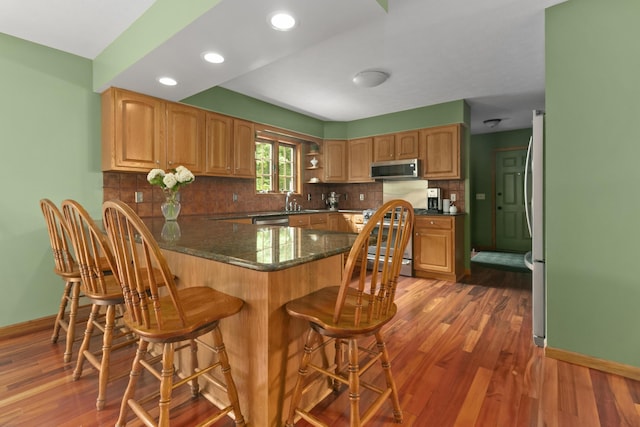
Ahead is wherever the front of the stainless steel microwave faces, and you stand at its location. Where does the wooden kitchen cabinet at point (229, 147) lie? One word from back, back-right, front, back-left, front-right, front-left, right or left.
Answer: front

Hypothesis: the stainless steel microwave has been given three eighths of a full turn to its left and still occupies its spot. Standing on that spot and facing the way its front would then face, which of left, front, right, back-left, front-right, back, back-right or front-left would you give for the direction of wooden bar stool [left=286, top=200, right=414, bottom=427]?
right

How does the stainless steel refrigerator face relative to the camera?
to the viewer's left

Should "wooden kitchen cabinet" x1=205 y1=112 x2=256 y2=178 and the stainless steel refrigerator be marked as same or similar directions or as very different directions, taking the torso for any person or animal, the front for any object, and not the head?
very different directions

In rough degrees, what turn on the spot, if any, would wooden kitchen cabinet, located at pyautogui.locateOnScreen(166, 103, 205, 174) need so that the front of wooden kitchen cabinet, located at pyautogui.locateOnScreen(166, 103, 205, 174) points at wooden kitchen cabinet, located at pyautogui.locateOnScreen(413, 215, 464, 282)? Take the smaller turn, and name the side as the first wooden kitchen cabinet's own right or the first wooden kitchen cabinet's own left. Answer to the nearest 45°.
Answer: approximately 45° to the first wooden kitchen cabinet's own left

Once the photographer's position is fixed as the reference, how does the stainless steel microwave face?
facing the viewer and to the left of the viewer

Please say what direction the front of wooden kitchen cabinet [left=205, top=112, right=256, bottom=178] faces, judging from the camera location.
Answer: facing the viewer and to the right of the viewer

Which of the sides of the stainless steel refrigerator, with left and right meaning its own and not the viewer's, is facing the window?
front

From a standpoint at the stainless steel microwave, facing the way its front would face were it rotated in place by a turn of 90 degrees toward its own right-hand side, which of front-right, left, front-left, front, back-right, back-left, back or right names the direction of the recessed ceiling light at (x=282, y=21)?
back-left

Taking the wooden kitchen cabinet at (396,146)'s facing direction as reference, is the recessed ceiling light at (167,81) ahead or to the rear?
ahead

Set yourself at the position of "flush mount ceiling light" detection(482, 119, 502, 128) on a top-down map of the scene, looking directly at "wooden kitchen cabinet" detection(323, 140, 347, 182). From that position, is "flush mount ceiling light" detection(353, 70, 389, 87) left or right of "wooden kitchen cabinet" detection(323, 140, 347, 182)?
left

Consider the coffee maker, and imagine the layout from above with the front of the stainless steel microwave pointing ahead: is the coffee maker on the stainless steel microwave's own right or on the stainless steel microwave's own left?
on the stainless steel microwave's own left

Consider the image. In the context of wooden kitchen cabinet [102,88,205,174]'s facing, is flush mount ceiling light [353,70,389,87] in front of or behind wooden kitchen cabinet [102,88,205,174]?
in front

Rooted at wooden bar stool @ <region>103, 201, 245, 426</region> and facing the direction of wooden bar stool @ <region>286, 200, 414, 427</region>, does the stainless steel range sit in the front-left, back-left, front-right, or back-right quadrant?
front-left

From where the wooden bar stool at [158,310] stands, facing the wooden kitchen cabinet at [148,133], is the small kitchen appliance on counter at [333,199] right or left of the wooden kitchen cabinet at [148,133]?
right

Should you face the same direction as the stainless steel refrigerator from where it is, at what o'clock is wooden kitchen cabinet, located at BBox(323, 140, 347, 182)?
The wooden kitchen cabinet is roughly at 1 o'clock from the stainless steel refrigerator.

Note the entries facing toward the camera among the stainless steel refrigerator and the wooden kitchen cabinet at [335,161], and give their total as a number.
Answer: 1

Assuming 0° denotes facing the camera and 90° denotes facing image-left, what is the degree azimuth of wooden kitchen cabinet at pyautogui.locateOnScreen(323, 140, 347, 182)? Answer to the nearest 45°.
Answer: approximately 0°

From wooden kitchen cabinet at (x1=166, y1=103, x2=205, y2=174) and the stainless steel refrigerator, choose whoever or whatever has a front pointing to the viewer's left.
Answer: the stainless steel refrigerator

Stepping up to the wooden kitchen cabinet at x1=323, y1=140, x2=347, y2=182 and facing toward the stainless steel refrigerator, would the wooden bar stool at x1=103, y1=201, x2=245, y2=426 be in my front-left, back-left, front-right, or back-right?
front-right
